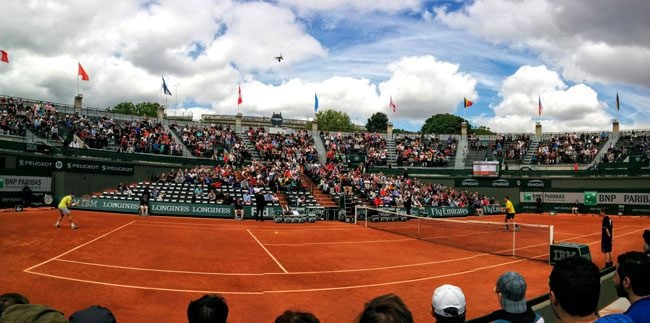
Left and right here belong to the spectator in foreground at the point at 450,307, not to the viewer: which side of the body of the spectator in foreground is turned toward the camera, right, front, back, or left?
back

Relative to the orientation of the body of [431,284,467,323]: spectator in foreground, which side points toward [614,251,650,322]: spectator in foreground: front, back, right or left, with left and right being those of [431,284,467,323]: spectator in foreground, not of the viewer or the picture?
right

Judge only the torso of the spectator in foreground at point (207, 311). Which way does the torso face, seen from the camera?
away from the camera

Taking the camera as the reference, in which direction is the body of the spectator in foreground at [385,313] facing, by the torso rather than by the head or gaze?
away from the camera

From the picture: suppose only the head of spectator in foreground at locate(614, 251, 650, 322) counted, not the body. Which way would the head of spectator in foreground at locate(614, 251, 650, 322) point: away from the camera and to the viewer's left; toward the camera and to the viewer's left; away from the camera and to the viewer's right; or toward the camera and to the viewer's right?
away from the camera and to the viewer's left

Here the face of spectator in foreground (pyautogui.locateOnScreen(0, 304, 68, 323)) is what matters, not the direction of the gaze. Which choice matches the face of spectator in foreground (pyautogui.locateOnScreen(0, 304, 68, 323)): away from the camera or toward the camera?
away from the camera

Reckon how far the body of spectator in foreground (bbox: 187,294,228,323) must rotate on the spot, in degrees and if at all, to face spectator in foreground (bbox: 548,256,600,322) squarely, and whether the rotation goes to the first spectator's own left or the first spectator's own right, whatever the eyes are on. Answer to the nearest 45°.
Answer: approximately 90° to the first spectator's own right

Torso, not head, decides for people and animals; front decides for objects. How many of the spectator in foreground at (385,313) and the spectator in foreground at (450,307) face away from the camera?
2

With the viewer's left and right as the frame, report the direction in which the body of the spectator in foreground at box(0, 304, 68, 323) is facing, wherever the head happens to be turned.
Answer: facing away from the viewer

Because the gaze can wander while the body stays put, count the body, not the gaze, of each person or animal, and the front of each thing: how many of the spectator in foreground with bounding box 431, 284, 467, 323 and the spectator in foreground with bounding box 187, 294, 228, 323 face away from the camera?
2
